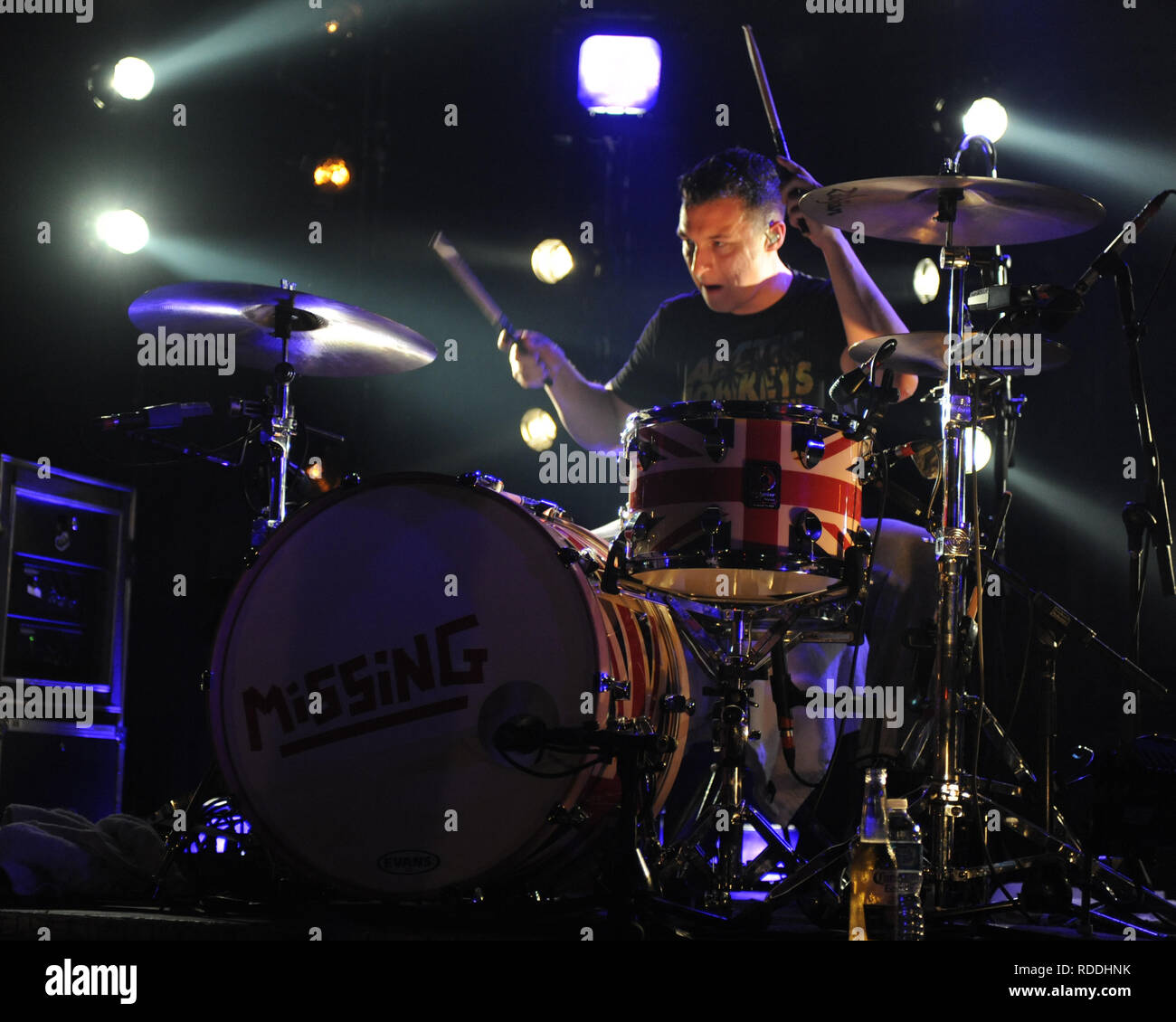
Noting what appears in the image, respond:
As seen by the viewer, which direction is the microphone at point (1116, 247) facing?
to the viewer's left

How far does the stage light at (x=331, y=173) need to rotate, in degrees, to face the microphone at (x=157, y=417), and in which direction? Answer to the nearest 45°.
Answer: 0° — it already faces it

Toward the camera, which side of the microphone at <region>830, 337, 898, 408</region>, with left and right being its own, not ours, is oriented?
left

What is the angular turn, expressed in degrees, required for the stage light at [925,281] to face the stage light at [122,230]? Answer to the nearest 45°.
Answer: approximately 45° to its right

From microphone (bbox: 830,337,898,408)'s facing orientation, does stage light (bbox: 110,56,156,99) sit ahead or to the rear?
ahead

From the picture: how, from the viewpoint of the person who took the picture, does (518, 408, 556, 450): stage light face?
facing the viewer

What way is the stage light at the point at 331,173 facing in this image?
toward the camera

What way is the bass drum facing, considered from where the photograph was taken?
facing the viewer and to the left of the viewer

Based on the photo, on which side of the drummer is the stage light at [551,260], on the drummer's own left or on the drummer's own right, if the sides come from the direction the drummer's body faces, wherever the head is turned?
on the drummer's own right

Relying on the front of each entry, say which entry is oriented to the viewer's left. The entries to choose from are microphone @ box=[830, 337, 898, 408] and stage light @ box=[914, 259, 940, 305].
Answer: the microphone

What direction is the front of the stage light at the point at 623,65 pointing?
toward the camera
